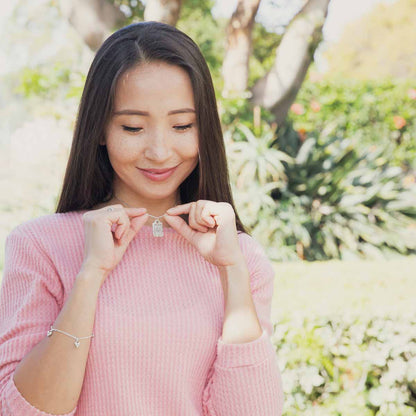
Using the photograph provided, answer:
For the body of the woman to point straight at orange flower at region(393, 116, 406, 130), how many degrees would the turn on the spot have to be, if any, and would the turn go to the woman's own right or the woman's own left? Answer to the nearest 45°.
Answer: approximately 135° to the woman's own left

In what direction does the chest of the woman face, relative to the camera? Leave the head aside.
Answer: toward the camera

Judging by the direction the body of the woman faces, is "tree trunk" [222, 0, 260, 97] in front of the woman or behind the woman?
behind

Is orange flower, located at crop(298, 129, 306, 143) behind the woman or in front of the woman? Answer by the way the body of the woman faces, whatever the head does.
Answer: behind

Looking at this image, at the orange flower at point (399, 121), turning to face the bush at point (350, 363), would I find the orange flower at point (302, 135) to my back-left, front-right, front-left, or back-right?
front-right

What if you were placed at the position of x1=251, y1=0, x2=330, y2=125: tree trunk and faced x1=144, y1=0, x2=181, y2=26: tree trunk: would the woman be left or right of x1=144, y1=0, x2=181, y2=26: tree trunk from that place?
left
